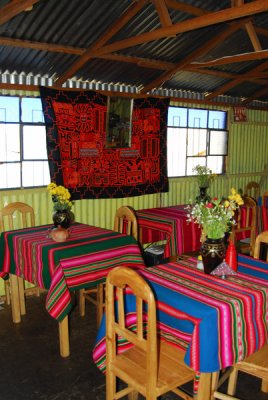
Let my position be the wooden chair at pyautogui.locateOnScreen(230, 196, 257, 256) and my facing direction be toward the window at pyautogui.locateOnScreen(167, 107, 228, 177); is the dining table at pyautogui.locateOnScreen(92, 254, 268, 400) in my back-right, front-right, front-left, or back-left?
back-left

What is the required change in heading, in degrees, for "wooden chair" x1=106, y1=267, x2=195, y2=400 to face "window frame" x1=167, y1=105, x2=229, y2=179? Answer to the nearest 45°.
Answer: approximately 45° to its left

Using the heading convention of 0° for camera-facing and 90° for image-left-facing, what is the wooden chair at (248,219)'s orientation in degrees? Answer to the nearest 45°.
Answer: approximately 45°

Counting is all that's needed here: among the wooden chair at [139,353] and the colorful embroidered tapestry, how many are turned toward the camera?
1

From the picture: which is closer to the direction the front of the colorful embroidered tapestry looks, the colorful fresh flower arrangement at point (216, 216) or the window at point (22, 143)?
the colorful fresh flower arrangement

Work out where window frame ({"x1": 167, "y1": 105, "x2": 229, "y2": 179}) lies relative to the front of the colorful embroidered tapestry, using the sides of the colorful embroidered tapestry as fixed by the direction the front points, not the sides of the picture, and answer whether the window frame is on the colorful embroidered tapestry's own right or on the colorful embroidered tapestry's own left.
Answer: on the colorful embroidered tapestry's own left

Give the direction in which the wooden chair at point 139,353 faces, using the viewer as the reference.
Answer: facing away from the viewer and to the right of the viewer

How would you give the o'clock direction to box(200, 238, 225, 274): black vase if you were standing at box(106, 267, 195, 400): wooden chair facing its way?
The black vase is roughly at 12 o'clock from the wooden chair.

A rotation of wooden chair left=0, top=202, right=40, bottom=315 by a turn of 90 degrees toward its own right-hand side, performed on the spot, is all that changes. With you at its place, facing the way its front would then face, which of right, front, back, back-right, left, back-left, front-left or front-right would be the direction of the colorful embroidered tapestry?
back

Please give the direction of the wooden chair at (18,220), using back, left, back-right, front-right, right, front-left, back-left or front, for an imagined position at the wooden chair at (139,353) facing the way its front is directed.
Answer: left

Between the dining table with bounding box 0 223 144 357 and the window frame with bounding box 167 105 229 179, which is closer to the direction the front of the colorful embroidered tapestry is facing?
the dining table

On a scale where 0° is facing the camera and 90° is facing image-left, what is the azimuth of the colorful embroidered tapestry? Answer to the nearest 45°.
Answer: approximately 0°
